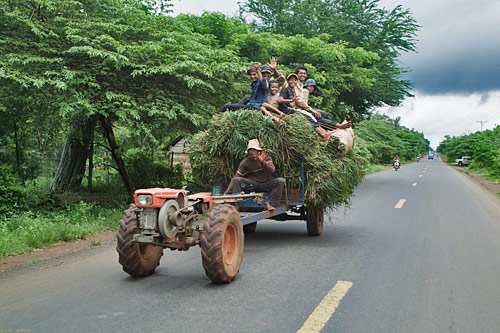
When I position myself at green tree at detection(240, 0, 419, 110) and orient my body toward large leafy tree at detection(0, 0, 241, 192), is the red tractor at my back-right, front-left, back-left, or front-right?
front-left

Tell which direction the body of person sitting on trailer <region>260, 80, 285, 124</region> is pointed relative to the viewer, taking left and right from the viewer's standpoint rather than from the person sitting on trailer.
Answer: facing the viewer

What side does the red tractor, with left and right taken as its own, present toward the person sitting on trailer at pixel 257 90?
back

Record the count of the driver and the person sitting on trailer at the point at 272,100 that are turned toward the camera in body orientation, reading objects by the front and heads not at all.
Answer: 2

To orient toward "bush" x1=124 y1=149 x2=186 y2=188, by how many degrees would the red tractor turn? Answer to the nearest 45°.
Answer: approximately 135° to its right

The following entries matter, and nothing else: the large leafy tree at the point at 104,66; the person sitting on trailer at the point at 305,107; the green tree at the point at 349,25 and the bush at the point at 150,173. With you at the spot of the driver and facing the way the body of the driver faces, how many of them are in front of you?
0

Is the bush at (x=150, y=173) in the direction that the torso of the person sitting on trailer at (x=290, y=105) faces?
no

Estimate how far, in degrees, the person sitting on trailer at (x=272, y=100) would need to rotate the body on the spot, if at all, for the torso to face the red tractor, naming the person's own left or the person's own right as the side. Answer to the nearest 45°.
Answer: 0° — they already face it

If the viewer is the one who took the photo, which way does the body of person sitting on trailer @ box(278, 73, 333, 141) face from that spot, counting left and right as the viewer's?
facing the viewer and to the right of the viewer

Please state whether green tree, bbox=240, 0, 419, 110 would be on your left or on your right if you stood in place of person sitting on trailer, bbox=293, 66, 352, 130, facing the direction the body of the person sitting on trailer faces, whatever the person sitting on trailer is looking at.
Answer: on your left
